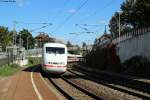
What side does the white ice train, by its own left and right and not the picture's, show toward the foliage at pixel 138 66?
left

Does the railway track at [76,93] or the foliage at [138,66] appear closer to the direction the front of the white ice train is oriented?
the railway track

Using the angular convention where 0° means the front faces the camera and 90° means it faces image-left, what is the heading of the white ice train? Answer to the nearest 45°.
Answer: approximately 0°

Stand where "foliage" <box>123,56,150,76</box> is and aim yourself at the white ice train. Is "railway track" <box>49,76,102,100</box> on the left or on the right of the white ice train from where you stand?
left

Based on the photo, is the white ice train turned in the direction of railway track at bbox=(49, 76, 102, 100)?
yes
